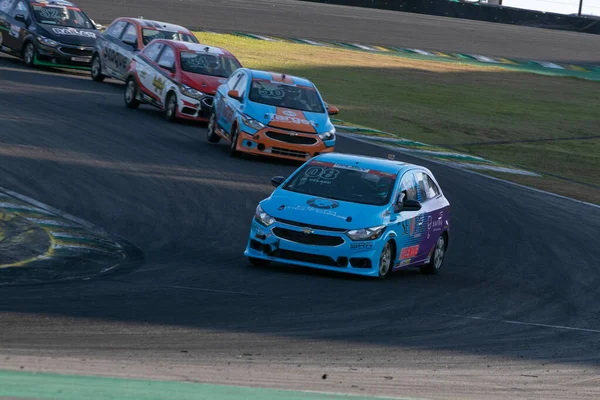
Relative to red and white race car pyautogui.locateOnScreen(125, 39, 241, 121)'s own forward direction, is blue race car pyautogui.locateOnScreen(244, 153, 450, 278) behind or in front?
in front

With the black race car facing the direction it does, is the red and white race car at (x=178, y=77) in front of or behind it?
in front

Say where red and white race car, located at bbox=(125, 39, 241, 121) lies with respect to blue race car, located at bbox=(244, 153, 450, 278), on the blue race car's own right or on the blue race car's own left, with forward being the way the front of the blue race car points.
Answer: on the blue race car's own right

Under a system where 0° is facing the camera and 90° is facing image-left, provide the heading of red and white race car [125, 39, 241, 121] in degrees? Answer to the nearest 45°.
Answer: approximately 315°

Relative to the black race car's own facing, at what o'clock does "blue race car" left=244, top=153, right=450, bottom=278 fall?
The blue race car is roughly at 1 o'clock from the black race car.

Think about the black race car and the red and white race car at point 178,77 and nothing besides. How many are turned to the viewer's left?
0

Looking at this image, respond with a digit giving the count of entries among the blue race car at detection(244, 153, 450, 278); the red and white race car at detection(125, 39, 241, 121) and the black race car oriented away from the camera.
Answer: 0

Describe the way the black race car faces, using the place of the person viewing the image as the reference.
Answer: facing the viewer and to the right of the viewer

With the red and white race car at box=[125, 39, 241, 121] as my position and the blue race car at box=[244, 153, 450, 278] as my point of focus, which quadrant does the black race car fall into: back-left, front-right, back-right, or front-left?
back-right

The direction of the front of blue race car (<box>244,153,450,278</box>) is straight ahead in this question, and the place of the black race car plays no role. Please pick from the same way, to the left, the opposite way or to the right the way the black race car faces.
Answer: to the left

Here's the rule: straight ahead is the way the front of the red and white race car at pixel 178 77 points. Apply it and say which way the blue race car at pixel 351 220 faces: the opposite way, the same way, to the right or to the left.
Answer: to the right

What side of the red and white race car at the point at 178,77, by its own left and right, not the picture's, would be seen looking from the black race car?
back

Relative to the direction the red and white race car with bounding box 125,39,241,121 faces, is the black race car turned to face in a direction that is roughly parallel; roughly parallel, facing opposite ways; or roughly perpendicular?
roughly parallel
